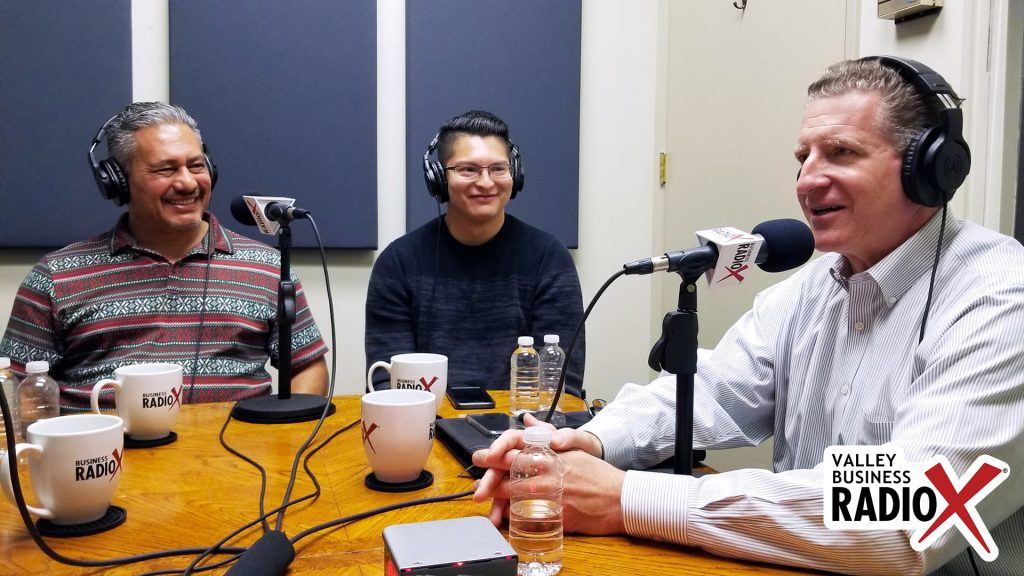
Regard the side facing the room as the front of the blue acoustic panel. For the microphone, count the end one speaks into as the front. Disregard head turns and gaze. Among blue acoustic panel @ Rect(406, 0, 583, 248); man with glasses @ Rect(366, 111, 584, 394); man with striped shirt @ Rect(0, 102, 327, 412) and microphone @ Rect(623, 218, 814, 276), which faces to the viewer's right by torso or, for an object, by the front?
the microphone

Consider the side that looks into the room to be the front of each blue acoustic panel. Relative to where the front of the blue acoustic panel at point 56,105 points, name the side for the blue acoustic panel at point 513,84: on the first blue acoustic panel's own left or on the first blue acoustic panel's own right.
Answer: on the first blue acoustic panel's own left

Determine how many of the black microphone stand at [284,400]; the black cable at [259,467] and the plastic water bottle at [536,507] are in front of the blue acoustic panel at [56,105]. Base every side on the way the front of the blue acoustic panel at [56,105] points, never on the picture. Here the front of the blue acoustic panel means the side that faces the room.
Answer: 3

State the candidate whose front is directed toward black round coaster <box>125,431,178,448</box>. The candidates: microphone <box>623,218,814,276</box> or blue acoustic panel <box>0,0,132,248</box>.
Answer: the blue acoustic panel

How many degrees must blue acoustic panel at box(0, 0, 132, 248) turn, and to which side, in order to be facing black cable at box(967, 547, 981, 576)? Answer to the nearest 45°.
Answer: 0° — it already faces it

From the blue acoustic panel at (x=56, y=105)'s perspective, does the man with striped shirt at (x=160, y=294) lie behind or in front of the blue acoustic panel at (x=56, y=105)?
in front

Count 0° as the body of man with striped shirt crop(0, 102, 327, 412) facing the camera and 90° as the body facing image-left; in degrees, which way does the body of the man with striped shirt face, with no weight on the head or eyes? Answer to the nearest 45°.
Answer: approximately 0°

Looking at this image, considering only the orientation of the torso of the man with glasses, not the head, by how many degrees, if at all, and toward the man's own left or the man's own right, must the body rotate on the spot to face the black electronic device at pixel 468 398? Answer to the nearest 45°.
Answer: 0° — they already face it

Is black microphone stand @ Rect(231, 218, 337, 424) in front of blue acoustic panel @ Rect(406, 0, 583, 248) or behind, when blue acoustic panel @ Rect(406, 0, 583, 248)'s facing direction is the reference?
in front
